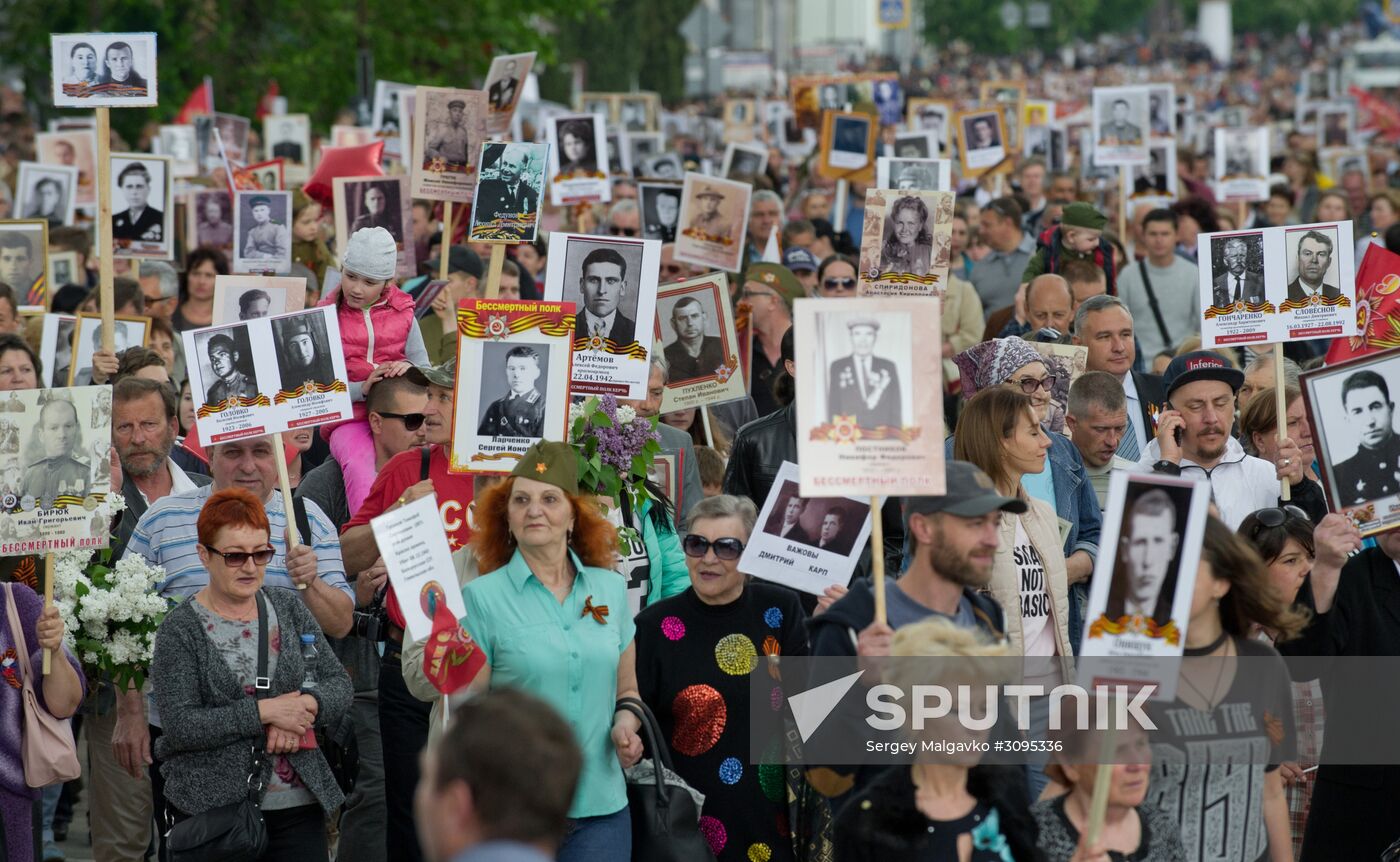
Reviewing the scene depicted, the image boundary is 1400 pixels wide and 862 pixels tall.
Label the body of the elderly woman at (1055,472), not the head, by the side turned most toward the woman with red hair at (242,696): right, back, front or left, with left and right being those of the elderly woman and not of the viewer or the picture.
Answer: right

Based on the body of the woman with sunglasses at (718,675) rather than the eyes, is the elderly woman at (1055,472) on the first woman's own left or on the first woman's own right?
on the first woman's own left

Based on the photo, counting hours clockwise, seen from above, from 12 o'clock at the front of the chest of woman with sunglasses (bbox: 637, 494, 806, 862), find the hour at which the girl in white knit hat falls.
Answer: The girl in white knit hat is roughly at 5 o'clock from the woman with sunglasses.

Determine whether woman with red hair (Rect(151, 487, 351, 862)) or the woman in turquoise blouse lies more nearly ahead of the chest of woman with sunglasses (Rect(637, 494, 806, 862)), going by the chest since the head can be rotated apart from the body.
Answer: the woman in turquoise blouse

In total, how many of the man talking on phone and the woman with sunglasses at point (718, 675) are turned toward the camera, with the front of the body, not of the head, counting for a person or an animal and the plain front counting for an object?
2

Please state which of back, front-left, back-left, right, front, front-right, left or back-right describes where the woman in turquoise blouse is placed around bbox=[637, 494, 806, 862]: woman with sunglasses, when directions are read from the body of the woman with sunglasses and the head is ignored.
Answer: front-right

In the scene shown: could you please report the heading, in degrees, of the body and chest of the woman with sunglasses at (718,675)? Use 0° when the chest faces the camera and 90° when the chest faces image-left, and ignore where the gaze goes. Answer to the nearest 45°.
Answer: approximately 0°

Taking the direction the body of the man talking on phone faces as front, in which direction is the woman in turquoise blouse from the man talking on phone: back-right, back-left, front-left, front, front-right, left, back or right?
front-right

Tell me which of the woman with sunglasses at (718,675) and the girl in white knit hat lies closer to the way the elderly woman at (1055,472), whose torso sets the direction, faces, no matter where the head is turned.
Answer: the woman with sunglasses

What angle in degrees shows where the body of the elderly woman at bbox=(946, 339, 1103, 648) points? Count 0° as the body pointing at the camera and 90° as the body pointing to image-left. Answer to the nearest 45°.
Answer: approximately 315°

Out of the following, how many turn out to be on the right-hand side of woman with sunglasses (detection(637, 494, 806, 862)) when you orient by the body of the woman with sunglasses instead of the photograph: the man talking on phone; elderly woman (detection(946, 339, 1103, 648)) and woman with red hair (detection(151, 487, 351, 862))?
1

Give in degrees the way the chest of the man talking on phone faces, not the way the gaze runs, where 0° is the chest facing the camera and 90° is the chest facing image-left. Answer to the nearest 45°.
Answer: approximately 0°
